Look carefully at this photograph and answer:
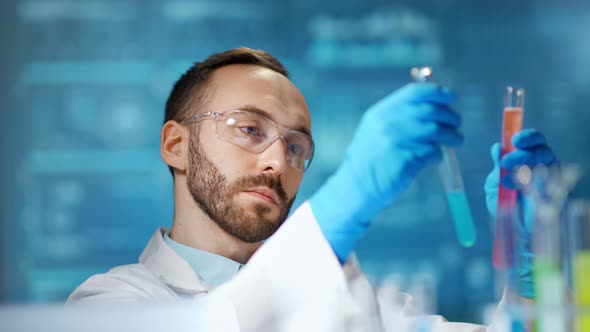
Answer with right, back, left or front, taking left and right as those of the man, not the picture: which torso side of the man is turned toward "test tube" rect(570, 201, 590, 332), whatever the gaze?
front

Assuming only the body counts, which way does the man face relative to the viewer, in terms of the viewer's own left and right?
facing the viewer and to the right of the viewer

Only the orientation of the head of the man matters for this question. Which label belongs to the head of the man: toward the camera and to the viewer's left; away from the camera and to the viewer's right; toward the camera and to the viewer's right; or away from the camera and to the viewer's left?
toward the camera and to the viewer's right
